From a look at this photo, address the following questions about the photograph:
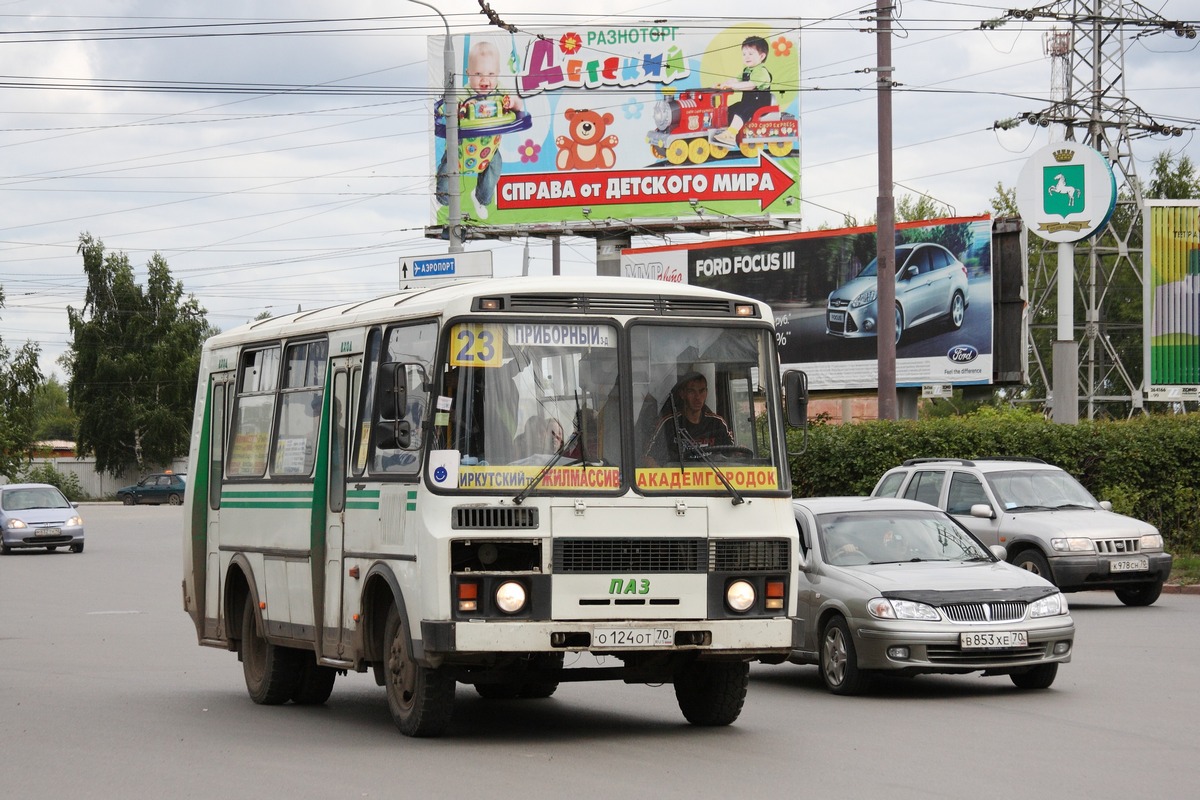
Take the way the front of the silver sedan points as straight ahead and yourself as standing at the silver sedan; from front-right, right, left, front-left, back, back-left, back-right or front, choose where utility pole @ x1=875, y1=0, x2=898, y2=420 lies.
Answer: back-left

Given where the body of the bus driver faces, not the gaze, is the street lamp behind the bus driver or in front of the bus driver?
behind

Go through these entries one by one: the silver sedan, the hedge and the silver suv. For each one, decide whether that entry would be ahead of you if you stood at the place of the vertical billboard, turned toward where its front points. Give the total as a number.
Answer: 3

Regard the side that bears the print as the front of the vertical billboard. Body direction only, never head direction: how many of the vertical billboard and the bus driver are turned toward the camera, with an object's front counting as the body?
2

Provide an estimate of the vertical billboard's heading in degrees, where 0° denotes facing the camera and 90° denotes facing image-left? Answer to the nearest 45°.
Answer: approximately 0°

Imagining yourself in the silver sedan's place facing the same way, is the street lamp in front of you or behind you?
behind

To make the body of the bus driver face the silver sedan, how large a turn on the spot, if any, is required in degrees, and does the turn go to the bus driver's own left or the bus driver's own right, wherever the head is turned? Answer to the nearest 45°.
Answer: approximately 135° to the bus driver's own left

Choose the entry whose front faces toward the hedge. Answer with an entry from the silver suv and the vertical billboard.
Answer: the vertical billboard

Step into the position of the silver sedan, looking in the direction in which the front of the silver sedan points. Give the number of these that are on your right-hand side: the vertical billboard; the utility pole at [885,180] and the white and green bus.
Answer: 1

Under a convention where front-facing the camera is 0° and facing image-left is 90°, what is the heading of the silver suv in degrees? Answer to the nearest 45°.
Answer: approximately 315°
